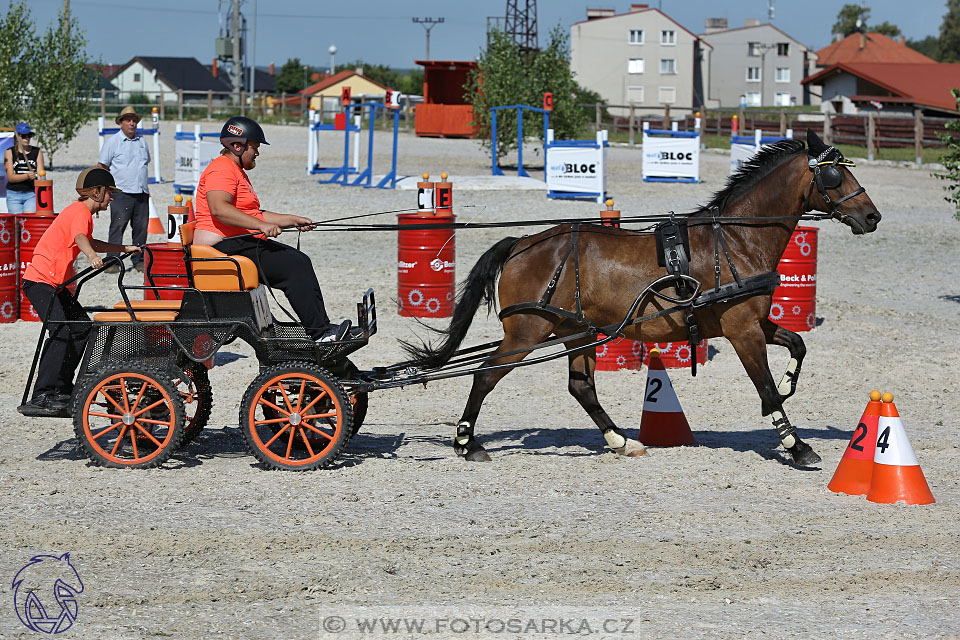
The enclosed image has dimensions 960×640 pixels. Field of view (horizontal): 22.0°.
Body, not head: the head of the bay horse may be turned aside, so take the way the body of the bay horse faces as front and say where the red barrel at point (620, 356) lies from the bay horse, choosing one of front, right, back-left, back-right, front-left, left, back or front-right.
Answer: left

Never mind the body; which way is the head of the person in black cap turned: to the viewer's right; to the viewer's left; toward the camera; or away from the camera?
to the viewer's right

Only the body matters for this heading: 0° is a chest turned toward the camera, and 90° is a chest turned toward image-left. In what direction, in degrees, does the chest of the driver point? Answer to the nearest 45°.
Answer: approximately 270°

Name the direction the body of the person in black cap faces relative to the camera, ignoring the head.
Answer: to the viewer's right

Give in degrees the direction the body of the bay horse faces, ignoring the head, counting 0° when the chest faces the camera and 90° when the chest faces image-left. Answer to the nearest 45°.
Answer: approximately 270°

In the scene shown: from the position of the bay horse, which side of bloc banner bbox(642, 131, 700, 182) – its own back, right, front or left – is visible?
front

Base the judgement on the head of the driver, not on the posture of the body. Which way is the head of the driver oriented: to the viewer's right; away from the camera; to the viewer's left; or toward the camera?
to the viewer's right

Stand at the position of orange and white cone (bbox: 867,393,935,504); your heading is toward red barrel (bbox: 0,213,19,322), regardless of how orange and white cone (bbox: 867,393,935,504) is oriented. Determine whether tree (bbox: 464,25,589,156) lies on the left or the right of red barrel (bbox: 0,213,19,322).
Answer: right

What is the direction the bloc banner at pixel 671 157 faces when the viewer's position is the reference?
facing the viewer

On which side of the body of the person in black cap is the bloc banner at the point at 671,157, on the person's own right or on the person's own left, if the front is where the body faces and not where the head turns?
on the person's own left
